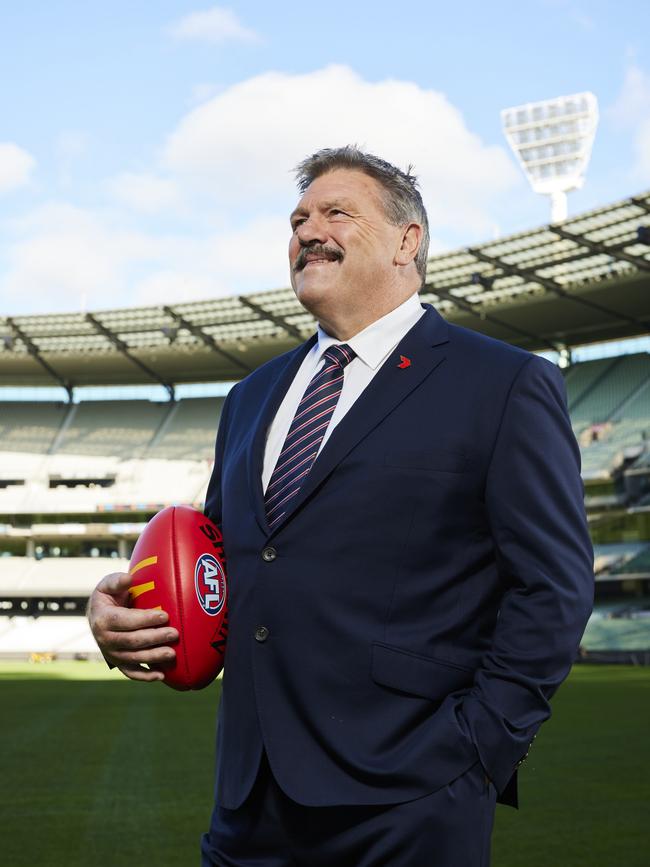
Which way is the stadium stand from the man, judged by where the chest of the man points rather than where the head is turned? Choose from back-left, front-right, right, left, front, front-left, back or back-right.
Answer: back-right

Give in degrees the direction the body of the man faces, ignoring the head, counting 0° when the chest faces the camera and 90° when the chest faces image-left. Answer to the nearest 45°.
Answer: approximately 45°
